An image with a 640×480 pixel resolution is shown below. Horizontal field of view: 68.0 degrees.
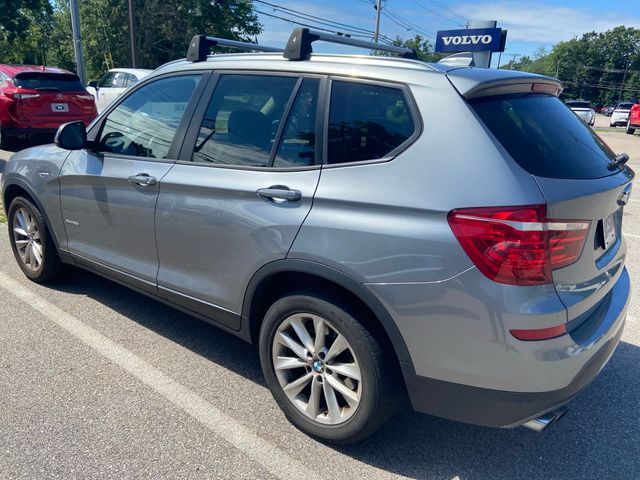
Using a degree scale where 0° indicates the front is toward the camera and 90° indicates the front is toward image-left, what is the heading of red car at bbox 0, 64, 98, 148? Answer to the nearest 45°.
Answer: approximately 135°

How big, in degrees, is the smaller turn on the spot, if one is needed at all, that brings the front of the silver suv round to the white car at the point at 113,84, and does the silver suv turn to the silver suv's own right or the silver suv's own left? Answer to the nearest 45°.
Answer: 0° — it already faces it

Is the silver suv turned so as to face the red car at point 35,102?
yes

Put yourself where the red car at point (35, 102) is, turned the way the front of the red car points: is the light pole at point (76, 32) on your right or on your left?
on your right

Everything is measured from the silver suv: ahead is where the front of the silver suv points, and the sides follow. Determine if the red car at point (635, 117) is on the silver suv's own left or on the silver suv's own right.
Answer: on the silver suv's own right

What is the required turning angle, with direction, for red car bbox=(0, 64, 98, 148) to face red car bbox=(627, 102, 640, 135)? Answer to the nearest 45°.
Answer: approximately 135° to its right

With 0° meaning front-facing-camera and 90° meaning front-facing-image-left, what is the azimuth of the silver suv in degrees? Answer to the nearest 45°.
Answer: approximately 135°
